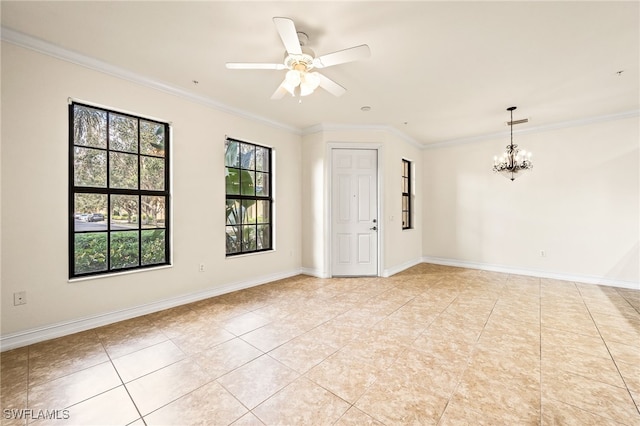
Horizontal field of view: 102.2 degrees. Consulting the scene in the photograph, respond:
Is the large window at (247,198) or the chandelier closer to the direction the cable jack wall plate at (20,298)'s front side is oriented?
the chandelier

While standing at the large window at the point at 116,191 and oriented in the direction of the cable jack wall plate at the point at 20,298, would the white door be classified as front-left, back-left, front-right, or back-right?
back-left

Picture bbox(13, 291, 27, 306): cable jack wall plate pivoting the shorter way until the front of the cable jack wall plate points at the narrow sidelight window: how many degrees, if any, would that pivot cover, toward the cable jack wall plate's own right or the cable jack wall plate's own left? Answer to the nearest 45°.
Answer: approximately 90° to the cable jack wall plate's own left

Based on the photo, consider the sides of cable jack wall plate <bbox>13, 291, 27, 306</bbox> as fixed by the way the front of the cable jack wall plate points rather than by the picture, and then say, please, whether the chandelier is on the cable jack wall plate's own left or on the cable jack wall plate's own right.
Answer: on the cable jack wall plate's own left

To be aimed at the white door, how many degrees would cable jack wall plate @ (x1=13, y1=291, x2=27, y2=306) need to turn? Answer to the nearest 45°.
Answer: approximately 90° to its left

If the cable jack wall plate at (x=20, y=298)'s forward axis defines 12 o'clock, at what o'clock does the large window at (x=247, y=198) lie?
The large window is roughly at 9 o'clock from the cable jack wall plate.

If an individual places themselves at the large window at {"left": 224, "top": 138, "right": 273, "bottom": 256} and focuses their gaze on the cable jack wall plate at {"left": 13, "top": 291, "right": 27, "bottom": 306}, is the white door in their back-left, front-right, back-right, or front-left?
back-left

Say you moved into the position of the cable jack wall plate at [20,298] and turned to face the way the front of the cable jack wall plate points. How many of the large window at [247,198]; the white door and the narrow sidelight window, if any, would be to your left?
3
